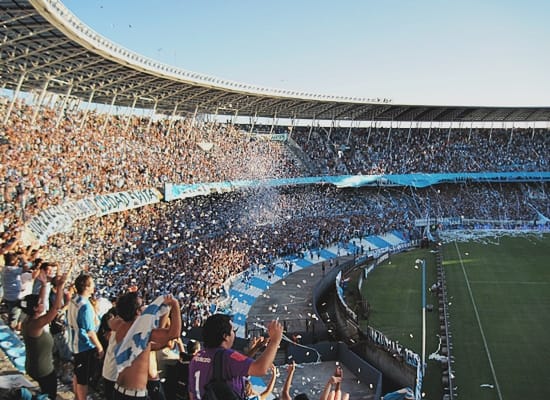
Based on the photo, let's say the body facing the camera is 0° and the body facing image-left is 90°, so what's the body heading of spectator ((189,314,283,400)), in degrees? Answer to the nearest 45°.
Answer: approximately 225°

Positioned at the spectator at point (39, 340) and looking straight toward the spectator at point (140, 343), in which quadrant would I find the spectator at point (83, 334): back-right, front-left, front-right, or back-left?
front-left

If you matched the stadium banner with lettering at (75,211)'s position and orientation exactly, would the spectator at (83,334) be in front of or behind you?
in front

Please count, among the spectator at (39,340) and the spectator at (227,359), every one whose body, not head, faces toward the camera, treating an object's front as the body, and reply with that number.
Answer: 0

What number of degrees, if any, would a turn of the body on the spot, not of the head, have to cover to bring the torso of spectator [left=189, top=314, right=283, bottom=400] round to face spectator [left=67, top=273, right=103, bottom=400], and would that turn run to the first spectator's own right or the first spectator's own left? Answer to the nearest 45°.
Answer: approximately 90° to the first spectator's own left

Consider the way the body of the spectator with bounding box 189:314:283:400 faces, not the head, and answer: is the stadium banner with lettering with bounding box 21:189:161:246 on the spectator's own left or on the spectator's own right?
on the spectator's own left

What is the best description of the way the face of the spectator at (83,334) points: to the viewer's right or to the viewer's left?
to the viewer's right

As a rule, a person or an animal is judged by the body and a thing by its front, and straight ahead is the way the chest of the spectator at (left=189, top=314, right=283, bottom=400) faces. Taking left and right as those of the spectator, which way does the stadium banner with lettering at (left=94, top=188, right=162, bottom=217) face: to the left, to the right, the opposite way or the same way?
to the right

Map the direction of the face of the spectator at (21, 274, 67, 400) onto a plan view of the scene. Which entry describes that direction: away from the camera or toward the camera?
away from the camera

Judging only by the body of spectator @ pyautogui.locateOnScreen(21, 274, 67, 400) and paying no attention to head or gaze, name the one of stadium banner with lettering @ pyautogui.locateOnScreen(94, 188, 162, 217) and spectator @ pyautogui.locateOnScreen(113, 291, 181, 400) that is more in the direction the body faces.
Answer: the stadium banner with lettering

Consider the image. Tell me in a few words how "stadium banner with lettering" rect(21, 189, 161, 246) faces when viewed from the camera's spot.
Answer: facing the viewer and to the right of the viewer

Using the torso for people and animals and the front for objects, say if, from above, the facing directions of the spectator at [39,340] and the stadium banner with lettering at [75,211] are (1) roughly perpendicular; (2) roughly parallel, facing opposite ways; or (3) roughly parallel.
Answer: roughly perpendicular

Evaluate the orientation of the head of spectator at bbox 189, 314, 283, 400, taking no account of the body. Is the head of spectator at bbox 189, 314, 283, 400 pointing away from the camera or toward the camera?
away from the camera

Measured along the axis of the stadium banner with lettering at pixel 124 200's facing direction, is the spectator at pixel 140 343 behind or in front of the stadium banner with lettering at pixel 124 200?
in front

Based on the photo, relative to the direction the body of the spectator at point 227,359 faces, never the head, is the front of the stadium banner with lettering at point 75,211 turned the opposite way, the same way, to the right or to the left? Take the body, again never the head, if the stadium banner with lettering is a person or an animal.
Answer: to the right

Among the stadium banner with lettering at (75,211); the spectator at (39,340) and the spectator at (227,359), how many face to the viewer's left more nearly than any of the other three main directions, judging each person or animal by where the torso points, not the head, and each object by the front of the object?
0
